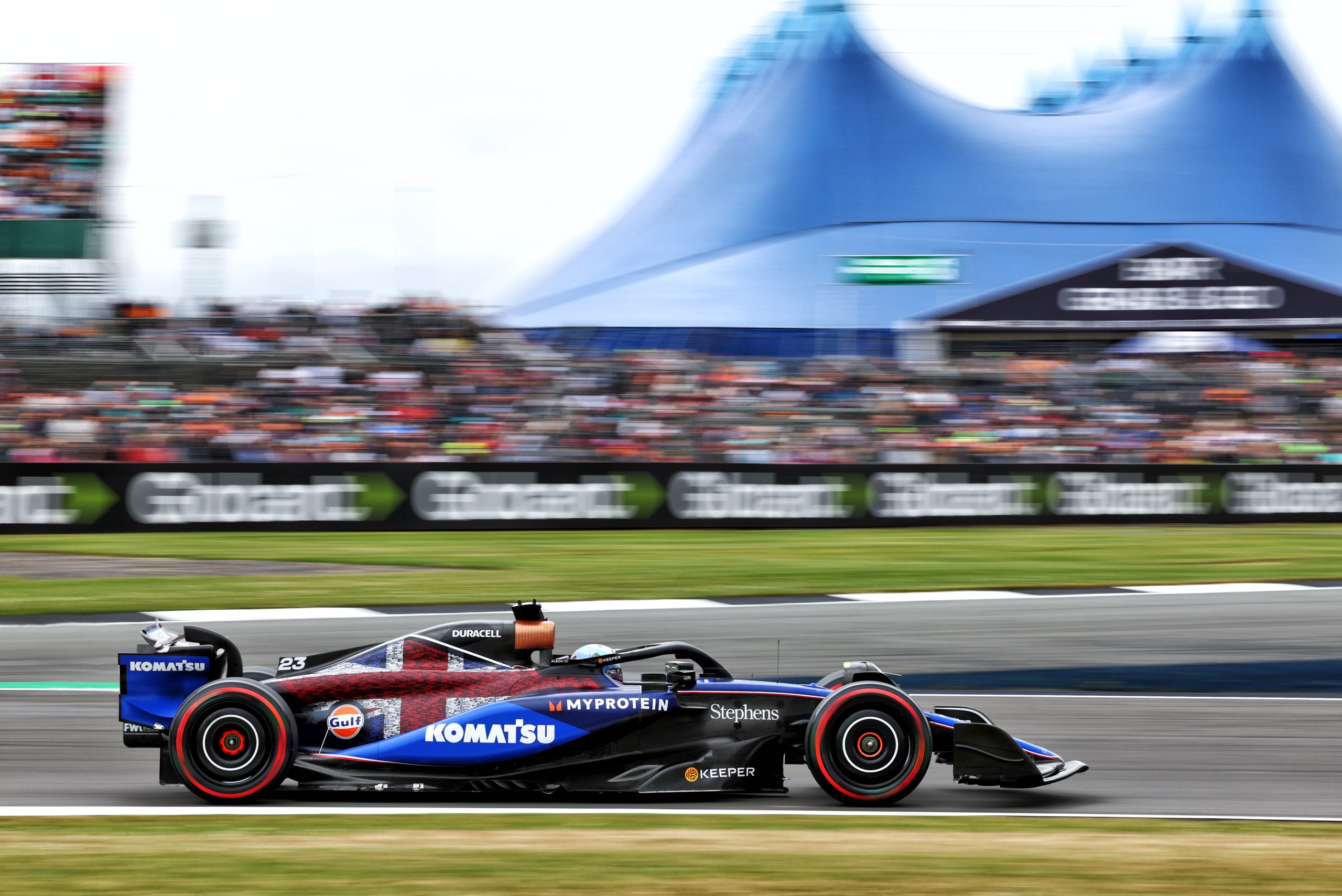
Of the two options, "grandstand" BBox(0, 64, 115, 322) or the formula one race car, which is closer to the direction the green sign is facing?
the formula one race car

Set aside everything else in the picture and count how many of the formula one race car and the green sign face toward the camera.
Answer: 1

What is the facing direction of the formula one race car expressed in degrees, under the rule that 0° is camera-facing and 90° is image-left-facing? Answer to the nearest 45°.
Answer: approximately 270°

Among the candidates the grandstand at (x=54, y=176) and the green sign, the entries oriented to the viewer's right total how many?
0

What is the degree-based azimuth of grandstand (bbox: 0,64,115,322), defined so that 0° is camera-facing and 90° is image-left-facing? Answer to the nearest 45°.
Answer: approximately 0°

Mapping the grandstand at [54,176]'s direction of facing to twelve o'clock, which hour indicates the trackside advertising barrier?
The trackside advertising barrier is roughly at 11 o'clock from the grandstand.

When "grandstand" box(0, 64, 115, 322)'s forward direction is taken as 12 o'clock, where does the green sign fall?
The green sign is roughly at 9 o'clock from the grandstand.

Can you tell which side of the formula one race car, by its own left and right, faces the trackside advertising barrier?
left

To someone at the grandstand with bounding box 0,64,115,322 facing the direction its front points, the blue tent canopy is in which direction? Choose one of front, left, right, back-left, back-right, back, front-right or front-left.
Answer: left

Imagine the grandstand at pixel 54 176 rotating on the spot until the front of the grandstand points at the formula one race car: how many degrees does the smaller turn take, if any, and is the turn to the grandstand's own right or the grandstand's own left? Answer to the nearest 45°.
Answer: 0° — it already faces it

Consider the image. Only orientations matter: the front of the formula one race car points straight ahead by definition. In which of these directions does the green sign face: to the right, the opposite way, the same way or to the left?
to the right

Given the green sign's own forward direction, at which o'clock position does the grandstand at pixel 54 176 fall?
The grandstand is roughly at 2 o'clock from the green sign.

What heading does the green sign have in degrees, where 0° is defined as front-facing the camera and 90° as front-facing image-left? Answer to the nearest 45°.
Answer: approximately 0°
